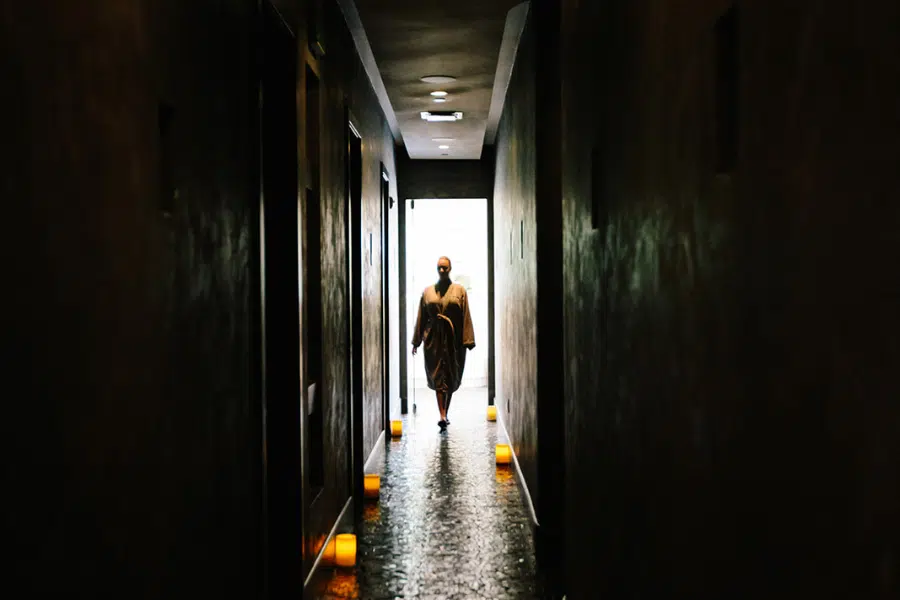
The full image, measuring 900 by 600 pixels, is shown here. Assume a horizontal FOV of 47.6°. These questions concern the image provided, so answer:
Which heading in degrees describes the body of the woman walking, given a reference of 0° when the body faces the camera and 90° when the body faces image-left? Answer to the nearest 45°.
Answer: approximately 0°

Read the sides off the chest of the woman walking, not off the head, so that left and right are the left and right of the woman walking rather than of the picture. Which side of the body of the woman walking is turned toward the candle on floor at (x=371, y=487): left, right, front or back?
front

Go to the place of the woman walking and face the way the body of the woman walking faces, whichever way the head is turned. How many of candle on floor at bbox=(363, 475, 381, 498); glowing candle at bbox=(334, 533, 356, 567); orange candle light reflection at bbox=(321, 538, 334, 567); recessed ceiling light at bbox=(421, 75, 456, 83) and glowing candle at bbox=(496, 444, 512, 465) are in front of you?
5

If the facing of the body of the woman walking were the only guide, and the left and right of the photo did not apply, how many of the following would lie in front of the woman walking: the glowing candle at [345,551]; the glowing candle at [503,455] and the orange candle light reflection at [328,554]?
3

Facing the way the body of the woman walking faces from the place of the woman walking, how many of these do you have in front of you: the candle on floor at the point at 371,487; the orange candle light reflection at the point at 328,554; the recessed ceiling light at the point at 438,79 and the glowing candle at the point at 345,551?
4

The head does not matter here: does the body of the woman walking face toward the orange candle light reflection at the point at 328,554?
yes

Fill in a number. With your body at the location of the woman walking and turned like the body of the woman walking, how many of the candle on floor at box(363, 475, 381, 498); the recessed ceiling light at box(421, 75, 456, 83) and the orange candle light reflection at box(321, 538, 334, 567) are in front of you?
3

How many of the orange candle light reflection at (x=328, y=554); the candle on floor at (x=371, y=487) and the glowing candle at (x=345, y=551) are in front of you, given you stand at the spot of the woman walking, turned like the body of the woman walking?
3

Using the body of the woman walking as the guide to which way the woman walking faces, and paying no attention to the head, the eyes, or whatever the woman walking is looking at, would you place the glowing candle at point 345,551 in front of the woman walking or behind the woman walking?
in front

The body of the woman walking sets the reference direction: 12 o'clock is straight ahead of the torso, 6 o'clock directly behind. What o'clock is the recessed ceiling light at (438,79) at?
The recessed ceiling light is roughly at 12 o'clock from the woman walking.

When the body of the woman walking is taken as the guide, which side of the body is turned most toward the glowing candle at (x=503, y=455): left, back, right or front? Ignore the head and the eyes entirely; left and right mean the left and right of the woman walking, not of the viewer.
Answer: front
